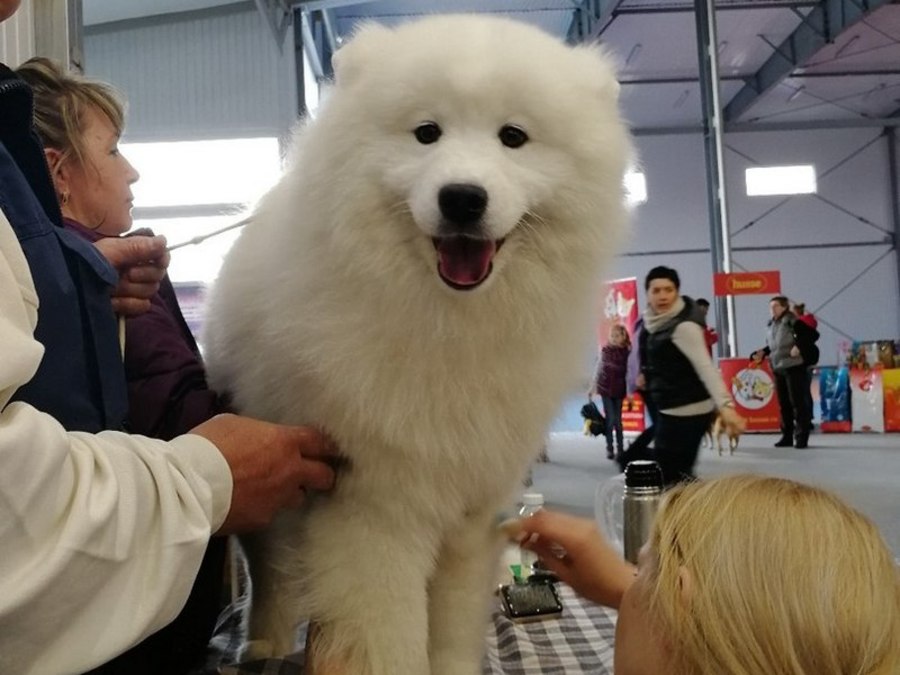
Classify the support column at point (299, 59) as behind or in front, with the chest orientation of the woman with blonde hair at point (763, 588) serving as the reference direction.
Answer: in front

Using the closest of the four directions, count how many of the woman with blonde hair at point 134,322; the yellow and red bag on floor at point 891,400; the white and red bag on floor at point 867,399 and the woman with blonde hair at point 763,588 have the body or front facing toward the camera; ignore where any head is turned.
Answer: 2

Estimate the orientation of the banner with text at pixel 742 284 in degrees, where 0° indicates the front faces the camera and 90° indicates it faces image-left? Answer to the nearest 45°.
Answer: approximately 0°

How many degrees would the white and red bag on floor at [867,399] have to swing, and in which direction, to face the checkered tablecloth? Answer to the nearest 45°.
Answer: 0° — it already faces it

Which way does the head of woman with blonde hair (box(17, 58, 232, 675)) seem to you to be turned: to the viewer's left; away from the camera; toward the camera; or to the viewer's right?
to the viewer's right

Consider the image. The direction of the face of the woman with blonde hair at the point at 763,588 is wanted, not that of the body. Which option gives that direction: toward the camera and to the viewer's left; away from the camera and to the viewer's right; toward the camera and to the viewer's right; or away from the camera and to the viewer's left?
away from the camera and to the viewer's left

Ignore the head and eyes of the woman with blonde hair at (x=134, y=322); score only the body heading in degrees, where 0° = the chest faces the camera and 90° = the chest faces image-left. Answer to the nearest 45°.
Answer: approximately 270°

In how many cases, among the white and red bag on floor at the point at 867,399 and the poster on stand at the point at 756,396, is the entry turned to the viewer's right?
0

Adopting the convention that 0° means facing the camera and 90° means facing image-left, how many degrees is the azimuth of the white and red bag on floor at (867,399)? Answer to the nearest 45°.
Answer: approximately 0°
